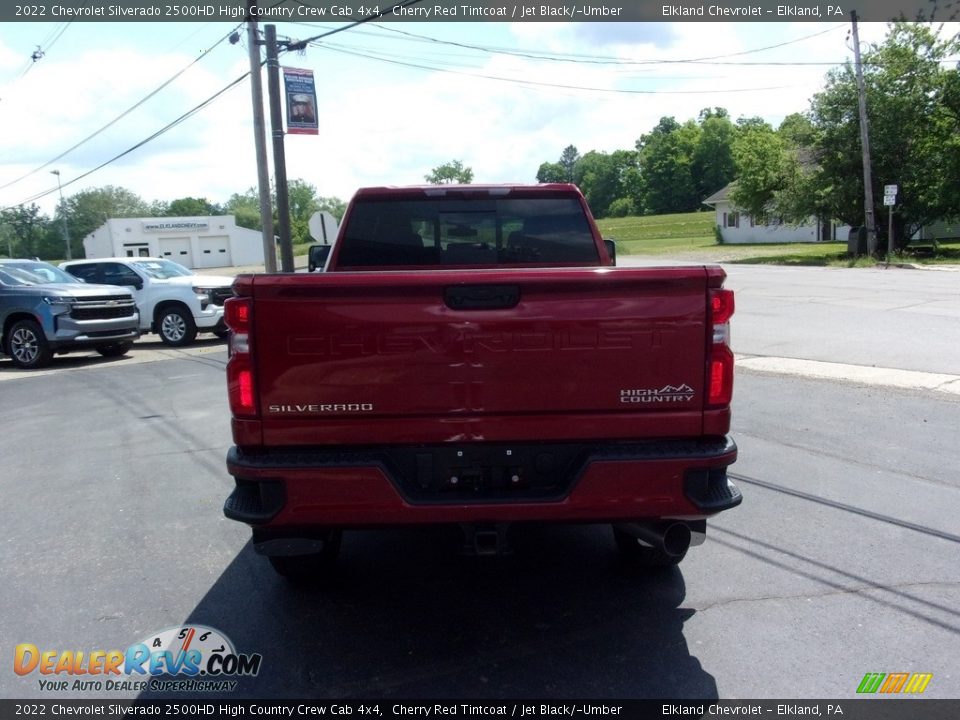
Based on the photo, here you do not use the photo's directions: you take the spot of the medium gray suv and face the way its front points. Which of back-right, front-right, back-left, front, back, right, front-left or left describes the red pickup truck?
front-right

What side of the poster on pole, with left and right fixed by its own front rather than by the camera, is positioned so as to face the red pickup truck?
front

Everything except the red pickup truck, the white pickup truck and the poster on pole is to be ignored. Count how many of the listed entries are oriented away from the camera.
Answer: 1

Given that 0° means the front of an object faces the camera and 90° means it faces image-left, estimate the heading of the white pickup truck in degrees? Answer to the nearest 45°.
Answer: approximately 315°

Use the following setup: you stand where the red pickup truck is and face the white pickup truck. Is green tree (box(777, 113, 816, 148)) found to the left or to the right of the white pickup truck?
right

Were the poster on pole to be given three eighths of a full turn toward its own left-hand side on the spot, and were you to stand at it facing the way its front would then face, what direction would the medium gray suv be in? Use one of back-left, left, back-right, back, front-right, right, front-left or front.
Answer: back

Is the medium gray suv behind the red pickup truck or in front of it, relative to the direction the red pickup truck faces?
in front

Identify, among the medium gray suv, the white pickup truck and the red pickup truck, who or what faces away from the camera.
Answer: the red pickup truck

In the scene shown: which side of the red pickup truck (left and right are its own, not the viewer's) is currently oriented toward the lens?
back

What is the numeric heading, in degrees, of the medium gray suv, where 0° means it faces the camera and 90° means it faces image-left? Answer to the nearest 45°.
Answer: approximately 315°

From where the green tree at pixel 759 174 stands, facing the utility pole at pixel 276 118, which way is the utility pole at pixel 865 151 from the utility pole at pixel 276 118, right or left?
left

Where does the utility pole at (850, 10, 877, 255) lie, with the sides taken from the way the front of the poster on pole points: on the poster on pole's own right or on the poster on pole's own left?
on the poster on pole's own left

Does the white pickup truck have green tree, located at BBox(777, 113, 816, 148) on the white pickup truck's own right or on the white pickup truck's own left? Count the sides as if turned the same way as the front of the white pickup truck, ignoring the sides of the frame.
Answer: on the white pickup truck's own left
